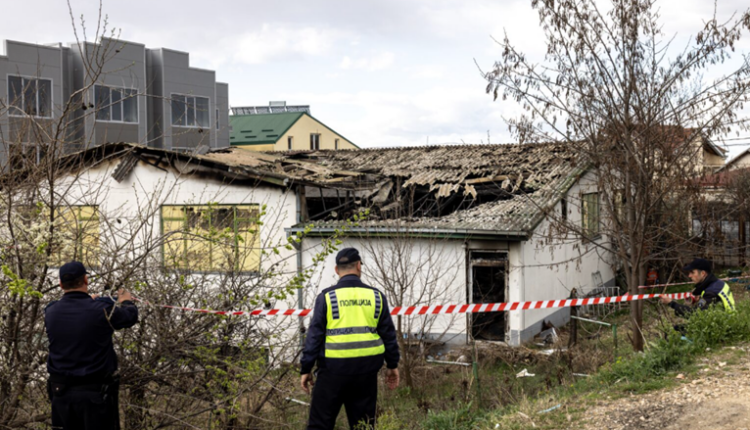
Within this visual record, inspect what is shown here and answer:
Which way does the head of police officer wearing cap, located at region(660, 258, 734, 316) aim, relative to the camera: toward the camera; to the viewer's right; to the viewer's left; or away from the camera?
to the viewer's left

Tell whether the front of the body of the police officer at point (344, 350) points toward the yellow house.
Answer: yes

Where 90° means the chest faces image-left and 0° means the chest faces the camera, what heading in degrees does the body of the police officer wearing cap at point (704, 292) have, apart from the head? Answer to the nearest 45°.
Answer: approximately 90°

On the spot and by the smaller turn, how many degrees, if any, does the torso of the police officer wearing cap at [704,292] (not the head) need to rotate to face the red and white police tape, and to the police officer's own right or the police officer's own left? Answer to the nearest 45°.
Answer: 0° — they already face it

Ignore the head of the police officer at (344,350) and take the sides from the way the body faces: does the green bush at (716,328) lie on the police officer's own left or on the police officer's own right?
on the police officer's own right

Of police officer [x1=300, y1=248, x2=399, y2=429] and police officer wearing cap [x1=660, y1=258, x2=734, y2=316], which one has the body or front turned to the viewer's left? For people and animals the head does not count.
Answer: the police officer wearing cap

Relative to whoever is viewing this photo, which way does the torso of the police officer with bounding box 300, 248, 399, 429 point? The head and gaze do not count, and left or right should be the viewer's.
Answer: facing away from the viewer

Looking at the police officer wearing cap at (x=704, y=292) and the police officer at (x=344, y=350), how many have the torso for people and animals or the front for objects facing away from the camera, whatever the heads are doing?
1

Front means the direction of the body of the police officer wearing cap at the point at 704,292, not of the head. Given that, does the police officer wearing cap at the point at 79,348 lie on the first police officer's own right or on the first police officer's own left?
on the first police officer's own left

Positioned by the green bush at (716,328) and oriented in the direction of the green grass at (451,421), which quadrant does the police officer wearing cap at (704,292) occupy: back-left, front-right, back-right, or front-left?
back-right
